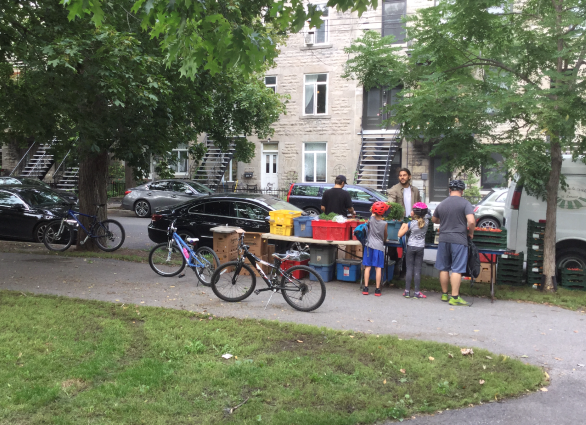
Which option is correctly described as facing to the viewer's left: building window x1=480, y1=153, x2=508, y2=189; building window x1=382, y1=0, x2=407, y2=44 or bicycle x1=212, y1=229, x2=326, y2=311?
the bicycle

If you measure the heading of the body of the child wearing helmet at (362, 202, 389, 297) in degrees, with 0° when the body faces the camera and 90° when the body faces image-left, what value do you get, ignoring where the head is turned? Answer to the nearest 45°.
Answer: approximately 180°

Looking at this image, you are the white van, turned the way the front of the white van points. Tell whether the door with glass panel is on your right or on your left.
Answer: on your left

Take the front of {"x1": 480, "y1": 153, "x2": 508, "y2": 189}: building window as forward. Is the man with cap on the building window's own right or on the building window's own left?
on the building window's own right

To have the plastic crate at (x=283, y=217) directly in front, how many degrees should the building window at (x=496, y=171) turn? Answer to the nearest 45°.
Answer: approximately 90° to its right

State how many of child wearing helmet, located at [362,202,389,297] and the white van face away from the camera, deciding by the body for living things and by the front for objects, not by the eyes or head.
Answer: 1

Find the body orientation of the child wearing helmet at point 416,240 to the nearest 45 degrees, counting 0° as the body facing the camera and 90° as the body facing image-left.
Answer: approximately 135°

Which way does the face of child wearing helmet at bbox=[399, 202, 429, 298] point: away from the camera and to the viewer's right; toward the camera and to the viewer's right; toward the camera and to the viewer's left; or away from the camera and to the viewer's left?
away from the camera and to the viewer's left

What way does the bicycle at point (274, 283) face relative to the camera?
to the viewer's left

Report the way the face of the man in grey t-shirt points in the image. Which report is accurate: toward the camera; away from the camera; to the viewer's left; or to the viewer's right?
away from the camera

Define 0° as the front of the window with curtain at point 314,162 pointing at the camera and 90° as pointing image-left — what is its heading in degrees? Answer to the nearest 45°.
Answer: approximately 0°

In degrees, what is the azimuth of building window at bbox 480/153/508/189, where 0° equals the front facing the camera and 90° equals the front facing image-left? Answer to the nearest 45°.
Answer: approximately 0°

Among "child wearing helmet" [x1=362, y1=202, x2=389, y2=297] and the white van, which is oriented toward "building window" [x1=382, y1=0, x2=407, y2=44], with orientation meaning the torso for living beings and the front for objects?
the child wearing helmet

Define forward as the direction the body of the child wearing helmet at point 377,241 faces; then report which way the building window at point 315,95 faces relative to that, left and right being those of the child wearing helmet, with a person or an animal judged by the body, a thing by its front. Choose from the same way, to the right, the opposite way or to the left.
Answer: the opposite way
